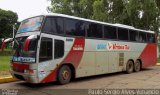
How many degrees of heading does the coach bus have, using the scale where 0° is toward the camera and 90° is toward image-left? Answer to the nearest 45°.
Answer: approximately 45°

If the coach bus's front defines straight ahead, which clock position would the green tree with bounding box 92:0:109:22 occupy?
The green tree is roughly at 5 o'clock from the coach bus.

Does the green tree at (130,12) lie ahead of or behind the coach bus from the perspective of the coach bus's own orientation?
behind
